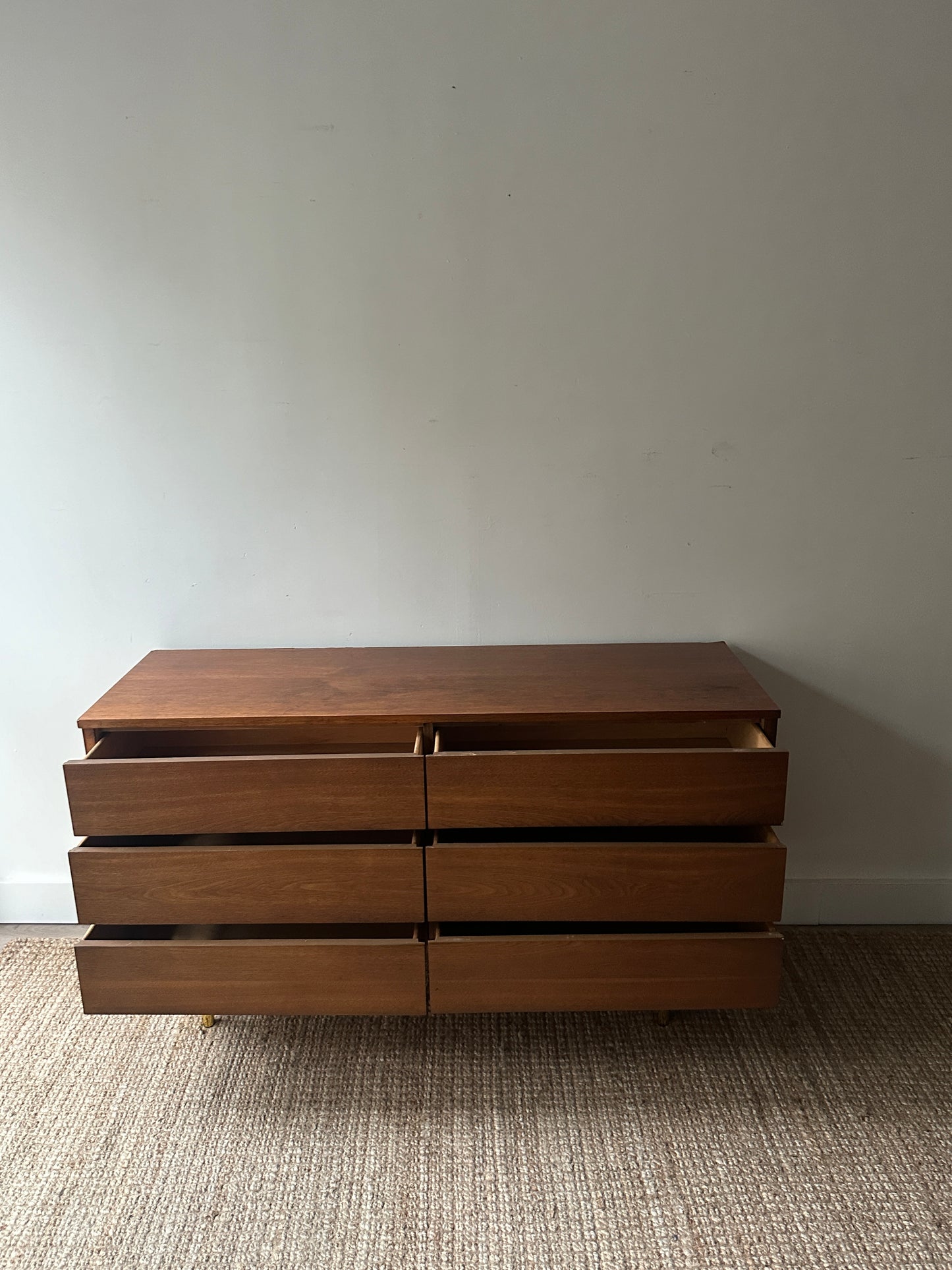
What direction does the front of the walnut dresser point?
toward the camera
